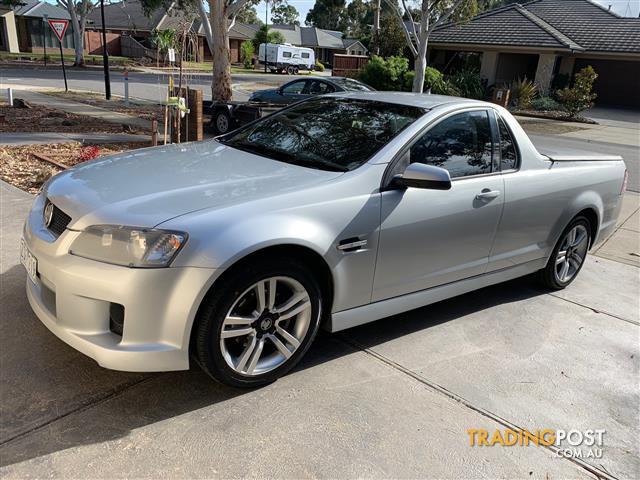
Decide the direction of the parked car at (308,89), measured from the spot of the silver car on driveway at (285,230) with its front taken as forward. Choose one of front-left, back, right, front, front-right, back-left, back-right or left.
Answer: back-right

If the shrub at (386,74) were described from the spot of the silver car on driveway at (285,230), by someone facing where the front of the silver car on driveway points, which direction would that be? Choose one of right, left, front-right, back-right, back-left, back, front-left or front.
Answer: back-right

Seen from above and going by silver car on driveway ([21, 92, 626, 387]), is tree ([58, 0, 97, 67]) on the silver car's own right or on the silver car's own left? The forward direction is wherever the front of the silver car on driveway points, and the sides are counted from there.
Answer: on the silver car's own right

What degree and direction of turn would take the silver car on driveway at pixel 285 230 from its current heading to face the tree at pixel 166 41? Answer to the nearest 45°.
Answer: approximately 135° to its right

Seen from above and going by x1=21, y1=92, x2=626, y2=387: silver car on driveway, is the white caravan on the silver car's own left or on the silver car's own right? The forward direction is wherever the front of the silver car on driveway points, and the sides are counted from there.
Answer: on the silver car's own right

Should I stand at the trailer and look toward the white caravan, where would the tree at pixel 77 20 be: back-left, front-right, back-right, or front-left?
front-left

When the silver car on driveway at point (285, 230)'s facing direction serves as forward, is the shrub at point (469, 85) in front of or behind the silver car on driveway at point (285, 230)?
behind

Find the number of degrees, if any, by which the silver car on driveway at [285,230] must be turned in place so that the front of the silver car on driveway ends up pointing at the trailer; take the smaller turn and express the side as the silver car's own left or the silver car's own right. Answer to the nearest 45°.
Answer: approximately 135° to the silver car's own right
